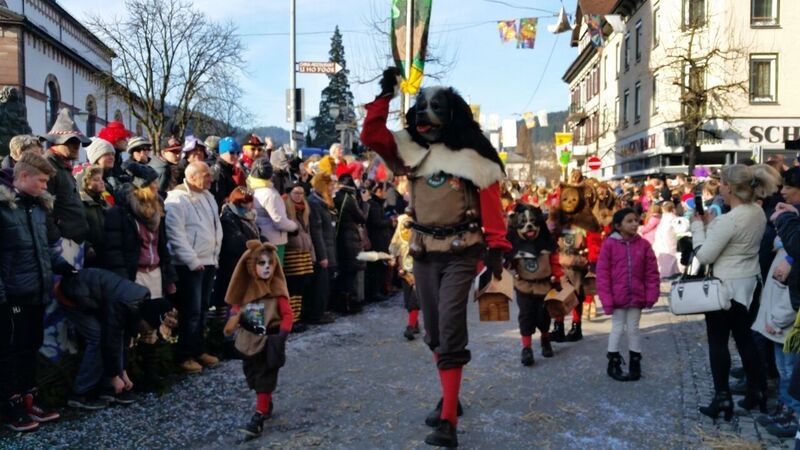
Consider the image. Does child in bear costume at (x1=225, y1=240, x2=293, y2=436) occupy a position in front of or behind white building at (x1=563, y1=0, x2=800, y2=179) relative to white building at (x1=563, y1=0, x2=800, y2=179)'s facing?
in front

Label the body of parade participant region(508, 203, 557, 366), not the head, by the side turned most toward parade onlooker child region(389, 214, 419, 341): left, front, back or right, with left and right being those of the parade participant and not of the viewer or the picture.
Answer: right

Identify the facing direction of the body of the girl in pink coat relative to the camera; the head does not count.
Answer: toward the camera

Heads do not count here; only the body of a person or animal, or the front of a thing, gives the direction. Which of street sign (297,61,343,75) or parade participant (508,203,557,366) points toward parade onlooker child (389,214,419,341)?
the street sign

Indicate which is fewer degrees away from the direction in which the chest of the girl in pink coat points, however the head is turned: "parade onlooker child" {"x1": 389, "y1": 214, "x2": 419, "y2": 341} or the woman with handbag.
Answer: the woman with handbag

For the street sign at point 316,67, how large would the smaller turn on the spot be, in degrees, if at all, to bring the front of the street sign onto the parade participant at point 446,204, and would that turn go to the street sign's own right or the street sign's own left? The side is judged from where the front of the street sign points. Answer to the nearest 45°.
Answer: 0° — it already faces them

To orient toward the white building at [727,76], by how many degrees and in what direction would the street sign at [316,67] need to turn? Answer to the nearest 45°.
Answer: approximately 135° to its left

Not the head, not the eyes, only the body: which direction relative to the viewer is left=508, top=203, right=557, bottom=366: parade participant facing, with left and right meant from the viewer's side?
facing the viewer

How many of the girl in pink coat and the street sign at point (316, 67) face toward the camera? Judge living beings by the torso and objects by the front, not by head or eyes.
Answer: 2

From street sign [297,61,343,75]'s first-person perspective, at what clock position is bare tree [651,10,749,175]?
The bare tree is roughly at 8 o'clock from the street sign.

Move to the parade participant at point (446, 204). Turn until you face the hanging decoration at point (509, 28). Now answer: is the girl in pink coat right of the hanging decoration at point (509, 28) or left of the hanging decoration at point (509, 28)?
right

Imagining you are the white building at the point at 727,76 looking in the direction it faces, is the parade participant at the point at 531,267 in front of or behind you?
in front

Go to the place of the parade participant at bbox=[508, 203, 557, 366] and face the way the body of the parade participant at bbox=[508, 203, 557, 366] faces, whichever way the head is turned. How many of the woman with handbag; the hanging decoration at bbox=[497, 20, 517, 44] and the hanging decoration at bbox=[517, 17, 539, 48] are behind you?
2

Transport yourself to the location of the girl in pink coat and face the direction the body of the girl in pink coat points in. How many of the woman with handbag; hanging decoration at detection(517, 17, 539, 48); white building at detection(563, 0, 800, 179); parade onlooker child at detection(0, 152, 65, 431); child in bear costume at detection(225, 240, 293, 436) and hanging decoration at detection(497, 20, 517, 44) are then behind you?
3

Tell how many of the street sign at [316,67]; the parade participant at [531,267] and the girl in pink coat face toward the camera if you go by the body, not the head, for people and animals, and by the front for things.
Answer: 3

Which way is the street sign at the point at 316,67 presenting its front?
toward the camera
